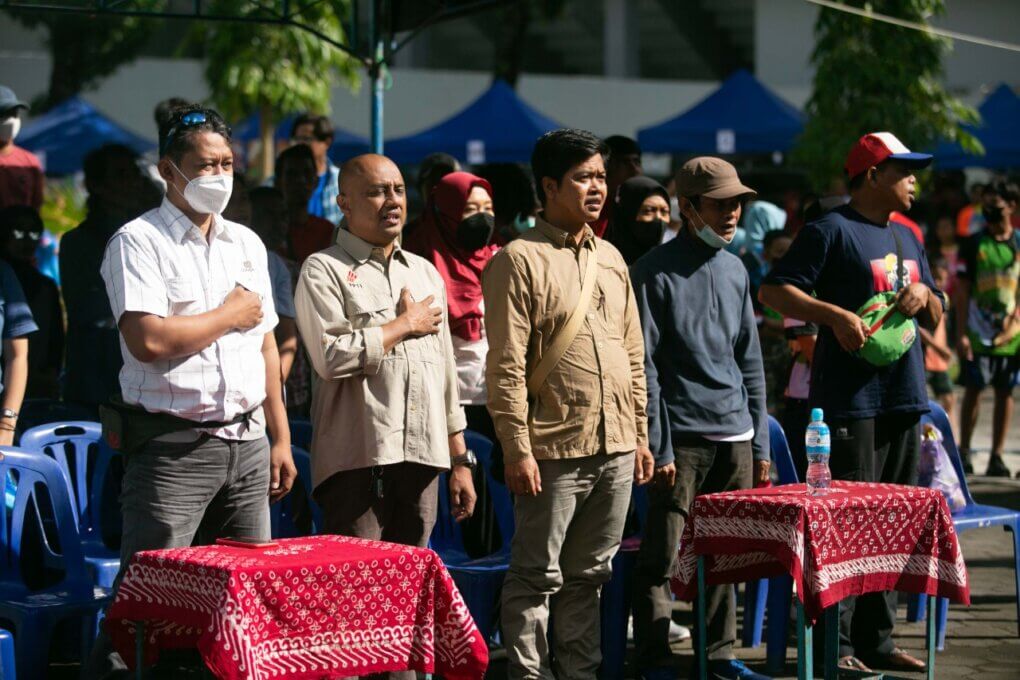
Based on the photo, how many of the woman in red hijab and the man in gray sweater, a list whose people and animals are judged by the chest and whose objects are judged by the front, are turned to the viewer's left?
0

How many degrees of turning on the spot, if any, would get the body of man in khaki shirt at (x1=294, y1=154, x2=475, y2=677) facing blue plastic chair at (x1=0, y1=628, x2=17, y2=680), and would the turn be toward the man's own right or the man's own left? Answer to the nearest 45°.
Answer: approximately 90° to the man's own right

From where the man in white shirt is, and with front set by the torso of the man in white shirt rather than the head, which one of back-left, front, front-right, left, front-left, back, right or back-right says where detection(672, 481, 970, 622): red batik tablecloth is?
front-left

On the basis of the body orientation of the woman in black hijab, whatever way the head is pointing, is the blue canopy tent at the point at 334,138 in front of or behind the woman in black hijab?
behind

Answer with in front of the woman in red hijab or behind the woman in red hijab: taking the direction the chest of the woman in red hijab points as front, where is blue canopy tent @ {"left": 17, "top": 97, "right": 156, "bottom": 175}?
behind

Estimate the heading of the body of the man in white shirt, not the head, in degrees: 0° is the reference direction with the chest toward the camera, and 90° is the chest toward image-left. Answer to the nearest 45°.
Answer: approximately 315°

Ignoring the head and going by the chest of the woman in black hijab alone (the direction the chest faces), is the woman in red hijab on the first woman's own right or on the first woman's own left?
on the first woman's own right

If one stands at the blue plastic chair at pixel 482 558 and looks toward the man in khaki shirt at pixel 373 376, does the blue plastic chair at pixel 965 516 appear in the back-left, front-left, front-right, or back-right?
back-left
